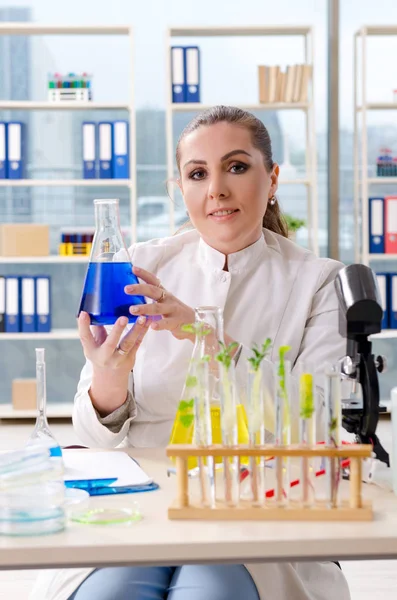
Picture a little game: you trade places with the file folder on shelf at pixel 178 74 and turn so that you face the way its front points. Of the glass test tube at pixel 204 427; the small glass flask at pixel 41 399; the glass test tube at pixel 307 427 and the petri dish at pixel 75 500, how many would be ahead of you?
4

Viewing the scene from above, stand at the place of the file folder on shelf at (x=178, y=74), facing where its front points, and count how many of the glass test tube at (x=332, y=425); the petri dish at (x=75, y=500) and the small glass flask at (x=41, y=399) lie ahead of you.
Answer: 3

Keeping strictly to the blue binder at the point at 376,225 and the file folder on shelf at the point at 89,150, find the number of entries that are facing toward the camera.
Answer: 2

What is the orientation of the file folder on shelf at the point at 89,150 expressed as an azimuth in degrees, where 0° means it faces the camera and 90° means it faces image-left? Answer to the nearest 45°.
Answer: approximately 0°

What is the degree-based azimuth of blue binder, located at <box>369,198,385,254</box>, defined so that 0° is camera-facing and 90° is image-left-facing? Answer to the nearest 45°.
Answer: approximately 0°

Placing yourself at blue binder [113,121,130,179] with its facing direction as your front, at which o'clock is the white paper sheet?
The white paper sheet is roughly at 12 o'clock from the blue binder.
